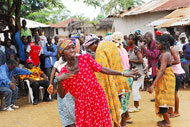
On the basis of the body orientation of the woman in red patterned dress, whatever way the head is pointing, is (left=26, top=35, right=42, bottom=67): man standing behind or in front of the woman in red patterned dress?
behind

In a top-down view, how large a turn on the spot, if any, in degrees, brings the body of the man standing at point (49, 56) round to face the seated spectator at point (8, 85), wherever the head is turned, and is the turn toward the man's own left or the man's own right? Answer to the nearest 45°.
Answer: approximately 45° to the man's own right

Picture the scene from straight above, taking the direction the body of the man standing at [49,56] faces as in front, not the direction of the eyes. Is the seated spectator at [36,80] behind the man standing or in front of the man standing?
in front

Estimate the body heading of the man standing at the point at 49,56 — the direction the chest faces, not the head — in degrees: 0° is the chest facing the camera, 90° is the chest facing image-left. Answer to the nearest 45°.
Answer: approximately 0°
